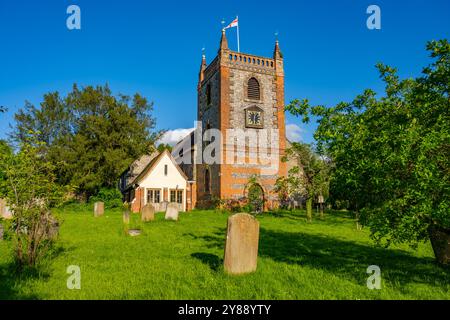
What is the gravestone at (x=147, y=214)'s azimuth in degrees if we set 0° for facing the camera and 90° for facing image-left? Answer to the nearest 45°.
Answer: approximately 0°

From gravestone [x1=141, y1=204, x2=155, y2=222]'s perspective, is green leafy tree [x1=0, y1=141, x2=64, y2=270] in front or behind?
in front

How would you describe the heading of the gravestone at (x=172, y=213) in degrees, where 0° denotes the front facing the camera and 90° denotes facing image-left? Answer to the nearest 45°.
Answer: approximately 0°

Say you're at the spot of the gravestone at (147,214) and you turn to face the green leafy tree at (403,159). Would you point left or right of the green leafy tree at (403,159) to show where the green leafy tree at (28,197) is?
right

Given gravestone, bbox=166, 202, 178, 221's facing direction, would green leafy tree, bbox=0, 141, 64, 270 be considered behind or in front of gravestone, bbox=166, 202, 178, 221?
in front

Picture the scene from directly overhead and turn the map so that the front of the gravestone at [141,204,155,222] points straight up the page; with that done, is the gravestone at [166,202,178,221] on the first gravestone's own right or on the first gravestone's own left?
on the first gravestone's own left

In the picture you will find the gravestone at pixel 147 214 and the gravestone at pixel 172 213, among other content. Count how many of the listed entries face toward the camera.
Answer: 2

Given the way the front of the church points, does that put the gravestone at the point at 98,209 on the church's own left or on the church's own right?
on the church's own right

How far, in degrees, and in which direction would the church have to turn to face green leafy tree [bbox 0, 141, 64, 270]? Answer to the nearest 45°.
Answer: approximately 45° to its right

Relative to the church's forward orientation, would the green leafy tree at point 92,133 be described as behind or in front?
behind

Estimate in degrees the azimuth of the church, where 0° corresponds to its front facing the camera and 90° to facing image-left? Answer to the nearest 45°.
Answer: approximately 315°

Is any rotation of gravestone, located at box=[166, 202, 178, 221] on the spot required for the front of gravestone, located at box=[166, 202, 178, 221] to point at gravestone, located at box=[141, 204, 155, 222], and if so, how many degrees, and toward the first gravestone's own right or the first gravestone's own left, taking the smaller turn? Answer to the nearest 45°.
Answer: approximately 90° to the first gravestone's own right
